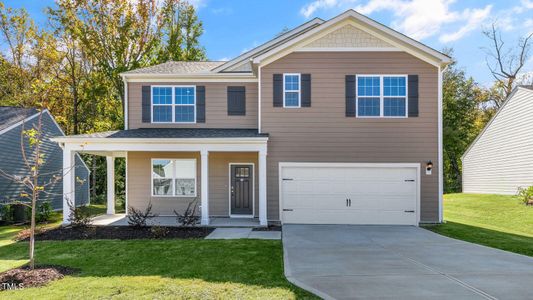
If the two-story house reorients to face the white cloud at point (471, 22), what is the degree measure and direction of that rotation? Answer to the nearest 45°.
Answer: approximately 135° to its left

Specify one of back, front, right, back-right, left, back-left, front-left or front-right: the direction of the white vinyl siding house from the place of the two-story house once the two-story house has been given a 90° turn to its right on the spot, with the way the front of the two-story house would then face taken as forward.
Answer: back-right

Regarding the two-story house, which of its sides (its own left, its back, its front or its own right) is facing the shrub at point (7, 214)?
right

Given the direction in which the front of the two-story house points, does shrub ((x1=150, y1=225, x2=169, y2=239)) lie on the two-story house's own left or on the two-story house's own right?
on the two-story house's own right

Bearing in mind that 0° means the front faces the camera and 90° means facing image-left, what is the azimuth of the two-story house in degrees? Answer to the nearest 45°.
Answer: approximately 0°

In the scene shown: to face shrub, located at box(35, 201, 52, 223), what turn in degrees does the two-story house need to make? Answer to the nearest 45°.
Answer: approximately 90° to its right

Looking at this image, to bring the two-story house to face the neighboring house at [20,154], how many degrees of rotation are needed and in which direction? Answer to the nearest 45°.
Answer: approximately 90° to its right
